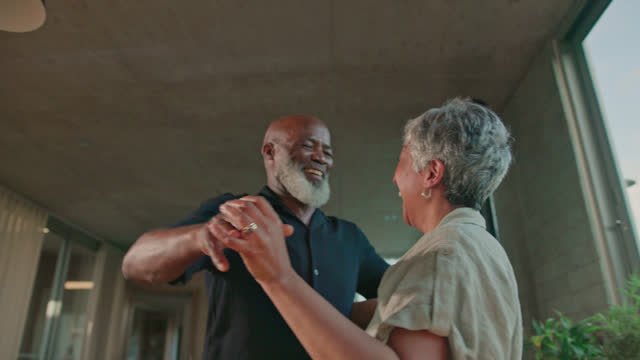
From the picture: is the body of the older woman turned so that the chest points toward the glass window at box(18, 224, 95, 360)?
yes

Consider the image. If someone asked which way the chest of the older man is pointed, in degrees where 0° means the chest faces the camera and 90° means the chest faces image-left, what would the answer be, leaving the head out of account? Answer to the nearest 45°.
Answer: approximately 315°

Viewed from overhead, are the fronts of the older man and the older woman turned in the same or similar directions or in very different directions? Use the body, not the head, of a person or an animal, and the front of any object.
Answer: very different directions

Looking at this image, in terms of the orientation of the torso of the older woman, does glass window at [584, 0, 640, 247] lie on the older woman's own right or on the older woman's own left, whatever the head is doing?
on the older woman's own right

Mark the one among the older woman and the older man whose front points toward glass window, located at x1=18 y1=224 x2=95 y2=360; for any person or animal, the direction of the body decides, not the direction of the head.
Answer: the older woman

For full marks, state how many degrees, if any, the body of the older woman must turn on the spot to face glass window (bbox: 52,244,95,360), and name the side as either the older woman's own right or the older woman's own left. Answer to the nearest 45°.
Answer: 0° — they already face it

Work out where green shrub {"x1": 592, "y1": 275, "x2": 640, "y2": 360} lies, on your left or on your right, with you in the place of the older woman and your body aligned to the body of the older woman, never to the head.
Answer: on your right

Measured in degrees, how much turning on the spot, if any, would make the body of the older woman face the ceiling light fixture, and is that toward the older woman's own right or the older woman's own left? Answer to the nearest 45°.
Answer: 0° — they already face it

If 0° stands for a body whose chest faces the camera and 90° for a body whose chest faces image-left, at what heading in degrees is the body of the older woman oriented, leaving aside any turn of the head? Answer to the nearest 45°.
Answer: approximately 135°
